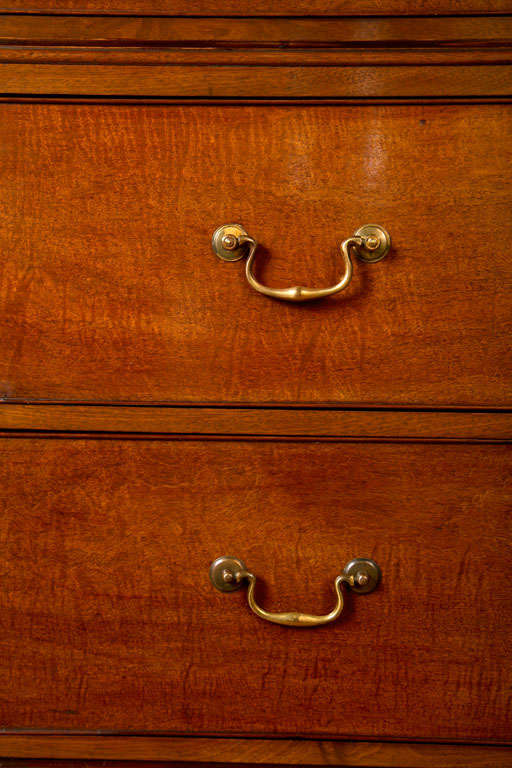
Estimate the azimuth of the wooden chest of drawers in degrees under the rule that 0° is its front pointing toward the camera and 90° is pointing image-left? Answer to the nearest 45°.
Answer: approximately 0°
